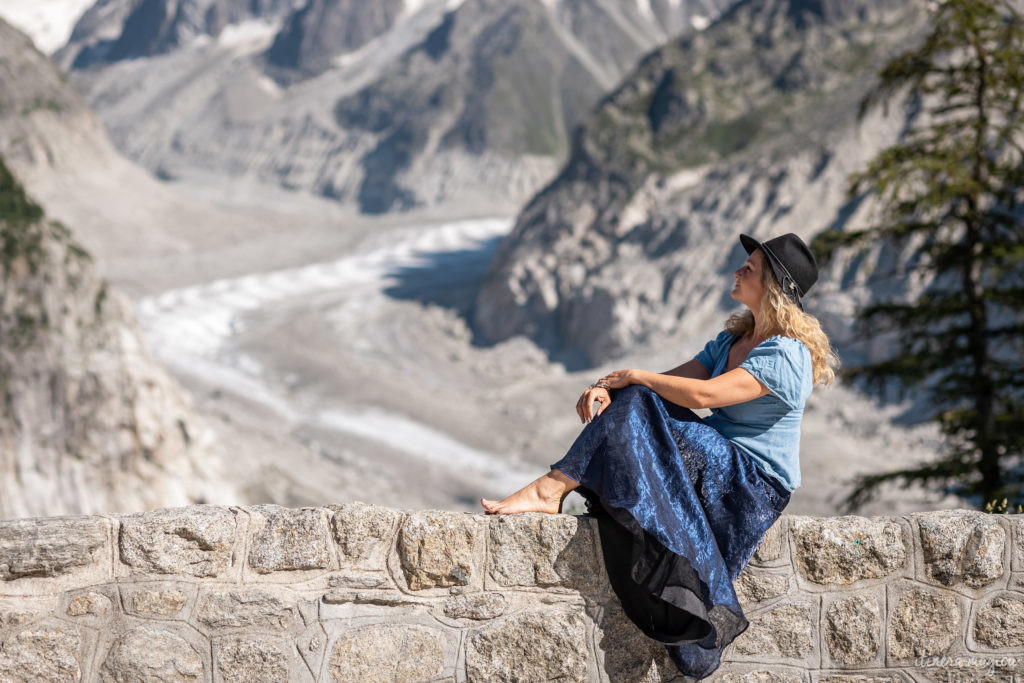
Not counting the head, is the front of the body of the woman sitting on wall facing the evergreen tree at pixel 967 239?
no

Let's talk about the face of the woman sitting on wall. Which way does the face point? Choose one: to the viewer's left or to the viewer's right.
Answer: to the viewer's left

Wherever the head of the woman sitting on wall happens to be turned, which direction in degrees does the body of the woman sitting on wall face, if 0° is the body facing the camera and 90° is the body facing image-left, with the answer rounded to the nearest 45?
approximately 90°
